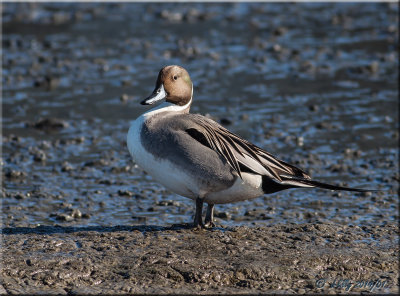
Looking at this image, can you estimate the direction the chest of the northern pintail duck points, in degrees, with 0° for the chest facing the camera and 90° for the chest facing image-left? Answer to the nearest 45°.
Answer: approximately 90°
